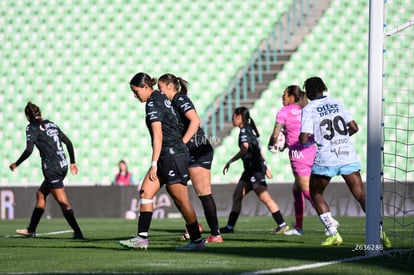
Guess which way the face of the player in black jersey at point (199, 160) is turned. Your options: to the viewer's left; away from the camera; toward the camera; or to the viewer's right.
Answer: to the viewer's left

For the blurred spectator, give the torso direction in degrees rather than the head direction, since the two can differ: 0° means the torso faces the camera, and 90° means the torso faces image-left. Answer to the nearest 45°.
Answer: approximately 0°

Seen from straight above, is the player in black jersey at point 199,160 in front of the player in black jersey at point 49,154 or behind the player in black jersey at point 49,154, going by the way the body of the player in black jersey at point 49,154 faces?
behind

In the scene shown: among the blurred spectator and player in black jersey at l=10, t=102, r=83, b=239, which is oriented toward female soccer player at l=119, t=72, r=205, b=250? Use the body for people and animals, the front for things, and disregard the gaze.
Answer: the blurred spectator

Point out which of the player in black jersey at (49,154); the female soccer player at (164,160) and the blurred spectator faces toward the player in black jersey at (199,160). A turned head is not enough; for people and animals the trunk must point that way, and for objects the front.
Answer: the blurred spectator

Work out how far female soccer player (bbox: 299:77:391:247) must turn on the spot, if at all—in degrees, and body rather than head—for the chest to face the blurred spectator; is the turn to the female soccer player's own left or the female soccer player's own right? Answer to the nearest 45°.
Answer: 0° — they already face them

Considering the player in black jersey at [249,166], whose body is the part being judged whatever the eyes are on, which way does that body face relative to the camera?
to the viewer's left

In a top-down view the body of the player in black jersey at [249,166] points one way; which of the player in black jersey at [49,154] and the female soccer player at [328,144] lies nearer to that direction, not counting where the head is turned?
the player in black jersey

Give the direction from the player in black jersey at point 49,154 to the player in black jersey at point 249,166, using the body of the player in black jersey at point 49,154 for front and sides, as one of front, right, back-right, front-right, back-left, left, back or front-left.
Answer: back-right

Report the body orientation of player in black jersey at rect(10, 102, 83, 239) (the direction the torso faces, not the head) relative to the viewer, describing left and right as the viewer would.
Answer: facing away from the viewer and to the left of the viewer

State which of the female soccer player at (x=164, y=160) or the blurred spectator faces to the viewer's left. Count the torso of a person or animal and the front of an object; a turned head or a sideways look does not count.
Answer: the female soccer player
